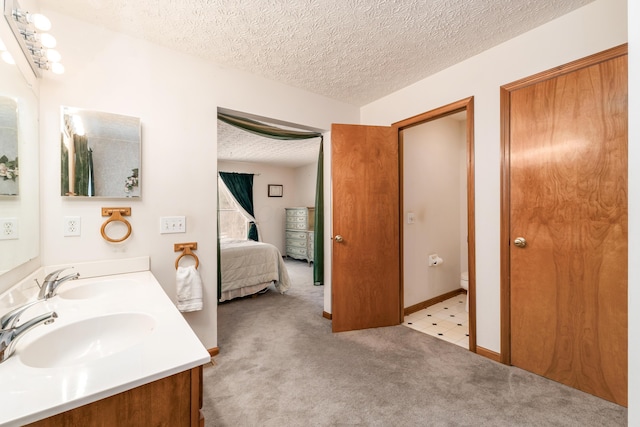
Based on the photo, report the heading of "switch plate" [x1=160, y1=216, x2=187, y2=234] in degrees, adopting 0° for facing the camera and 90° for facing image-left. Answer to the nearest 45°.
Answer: approximately 0°

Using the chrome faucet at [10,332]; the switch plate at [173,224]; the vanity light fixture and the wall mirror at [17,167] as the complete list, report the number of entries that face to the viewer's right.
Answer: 3

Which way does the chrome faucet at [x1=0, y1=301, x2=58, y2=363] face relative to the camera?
to the viewer's right

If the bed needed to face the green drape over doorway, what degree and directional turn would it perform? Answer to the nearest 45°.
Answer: approximately 45° to its right

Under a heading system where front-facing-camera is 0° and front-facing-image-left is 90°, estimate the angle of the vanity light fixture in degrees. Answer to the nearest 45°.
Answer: approximately 270°

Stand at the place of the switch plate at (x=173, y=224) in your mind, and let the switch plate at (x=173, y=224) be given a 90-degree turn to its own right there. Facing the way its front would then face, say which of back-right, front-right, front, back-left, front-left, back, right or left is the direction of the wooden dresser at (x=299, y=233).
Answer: back-right

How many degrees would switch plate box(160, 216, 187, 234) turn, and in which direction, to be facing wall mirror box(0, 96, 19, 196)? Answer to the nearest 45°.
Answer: approximately 45° to its right

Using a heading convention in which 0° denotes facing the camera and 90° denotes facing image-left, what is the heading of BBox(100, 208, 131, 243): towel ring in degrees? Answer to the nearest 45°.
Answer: approximately 0°

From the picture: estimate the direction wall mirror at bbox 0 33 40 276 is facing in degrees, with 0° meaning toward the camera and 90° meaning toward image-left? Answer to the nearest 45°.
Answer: approximately 270°

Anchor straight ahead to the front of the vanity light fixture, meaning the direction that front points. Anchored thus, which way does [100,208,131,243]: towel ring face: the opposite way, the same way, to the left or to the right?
to the right
